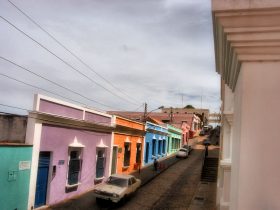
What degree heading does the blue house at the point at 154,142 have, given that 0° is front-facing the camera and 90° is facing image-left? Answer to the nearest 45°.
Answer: approximately 315°

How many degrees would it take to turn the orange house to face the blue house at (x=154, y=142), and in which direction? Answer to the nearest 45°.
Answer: approximately 135° to its left

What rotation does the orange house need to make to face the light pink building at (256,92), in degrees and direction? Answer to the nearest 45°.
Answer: approximately 45° to its right

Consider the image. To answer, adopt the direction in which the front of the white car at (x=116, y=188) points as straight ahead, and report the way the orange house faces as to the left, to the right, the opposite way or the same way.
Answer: to the left

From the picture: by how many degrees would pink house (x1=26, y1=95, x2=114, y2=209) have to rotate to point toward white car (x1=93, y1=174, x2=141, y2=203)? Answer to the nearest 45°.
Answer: approximately 45° to its left

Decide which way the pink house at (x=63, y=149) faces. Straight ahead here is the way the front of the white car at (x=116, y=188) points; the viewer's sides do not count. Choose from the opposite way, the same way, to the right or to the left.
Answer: to the left

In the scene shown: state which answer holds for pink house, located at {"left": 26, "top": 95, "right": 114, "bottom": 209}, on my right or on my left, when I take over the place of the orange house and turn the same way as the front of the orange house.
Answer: on my right

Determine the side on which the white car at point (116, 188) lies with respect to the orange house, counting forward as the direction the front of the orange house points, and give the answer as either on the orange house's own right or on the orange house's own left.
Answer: on the orange house's own right

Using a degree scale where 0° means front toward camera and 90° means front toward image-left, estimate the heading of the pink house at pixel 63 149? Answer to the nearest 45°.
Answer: approximately 315°

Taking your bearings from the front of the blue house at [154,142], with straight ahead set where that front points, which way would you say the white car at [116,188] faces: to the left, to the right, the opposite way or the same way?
to the right
